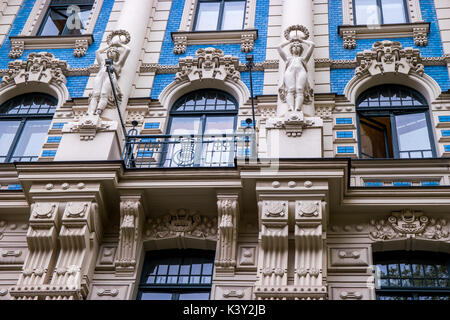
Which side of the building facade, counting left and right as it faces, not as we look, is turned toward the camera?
front
